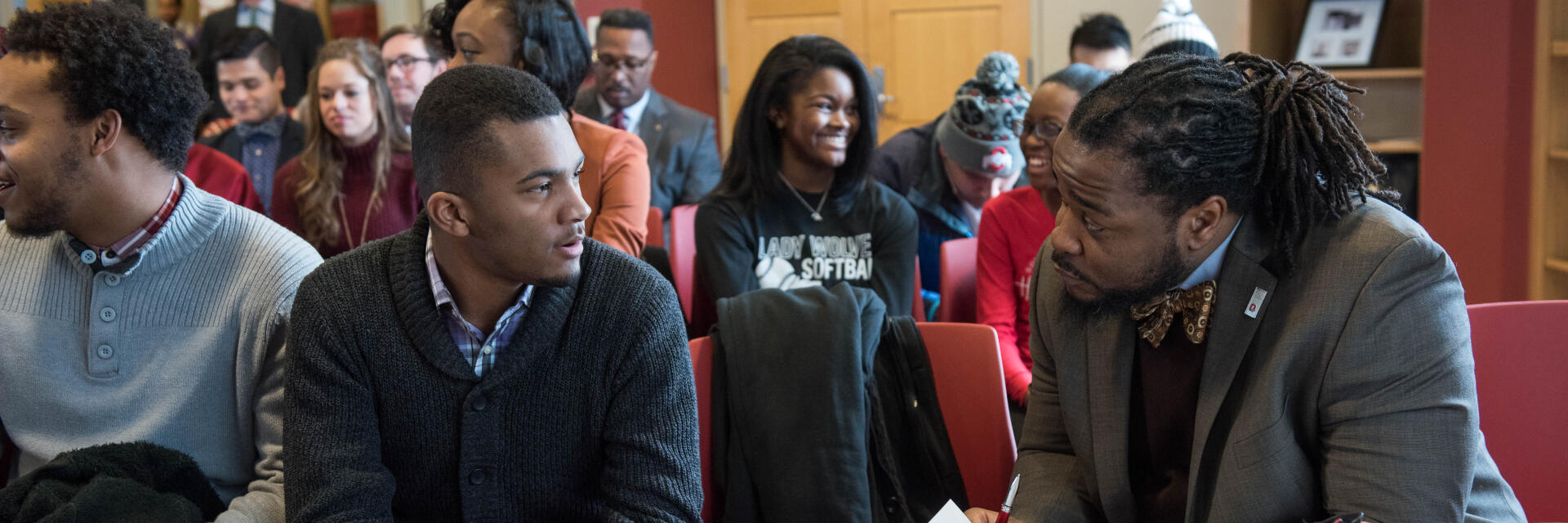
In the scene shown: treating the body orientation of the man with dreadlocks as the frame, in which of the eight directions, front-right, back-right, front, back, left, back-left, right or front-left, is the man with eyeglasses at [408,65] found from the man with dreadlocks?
right

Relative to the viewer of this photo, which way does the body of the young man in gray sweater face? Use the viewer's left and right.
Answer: facing the viewer and to the left of the viewer

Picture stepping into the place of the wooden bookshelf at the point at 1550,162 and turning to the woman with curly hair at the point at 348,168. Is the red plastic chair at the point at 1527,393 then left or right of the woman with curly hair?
left

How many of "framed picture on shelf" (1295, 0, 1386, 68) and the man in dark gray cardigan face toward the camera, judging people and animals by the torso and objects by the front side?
2

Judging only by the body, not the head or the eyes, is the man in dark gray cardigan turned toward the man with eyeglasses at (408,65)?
no

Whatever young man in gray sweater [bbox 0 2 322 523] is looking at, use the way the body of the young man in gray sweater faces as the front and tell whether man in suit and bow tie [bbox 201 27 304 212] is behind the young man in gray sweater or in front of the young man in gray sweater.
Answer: behind

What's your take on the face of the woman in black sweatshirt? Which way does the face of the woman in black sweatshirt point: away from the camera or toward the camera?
toward the camera

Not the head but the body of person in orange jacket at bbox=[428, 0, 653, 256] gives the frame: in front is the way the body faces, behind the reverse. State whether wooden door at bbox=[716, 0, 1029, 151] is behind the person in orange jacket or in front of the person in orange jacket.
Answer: behind

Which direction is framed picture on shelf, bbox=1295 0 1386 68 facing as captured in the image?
toward the camera

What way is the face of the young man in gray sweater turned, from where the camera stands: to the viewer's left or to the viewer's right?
to the viewer's left

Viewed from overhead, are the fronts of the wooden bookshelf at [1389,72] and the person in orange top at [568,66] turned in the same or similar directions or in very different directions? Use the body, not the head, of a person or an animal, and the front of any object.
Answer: same or similar directions

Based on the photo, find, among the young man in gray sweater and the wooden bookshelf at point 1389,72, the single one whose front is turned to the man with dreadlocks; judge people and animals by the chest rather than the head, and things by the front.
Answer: the wooden bookshelf

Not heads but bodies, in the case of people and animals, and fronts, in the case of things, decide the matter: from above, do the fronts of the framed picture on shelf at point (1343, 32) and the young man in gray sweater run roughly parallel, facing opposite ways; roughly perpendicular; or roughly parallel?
roughly parallel

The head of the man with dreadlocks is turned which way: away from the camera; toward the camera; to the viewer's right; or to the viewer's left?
to the viewer's left
